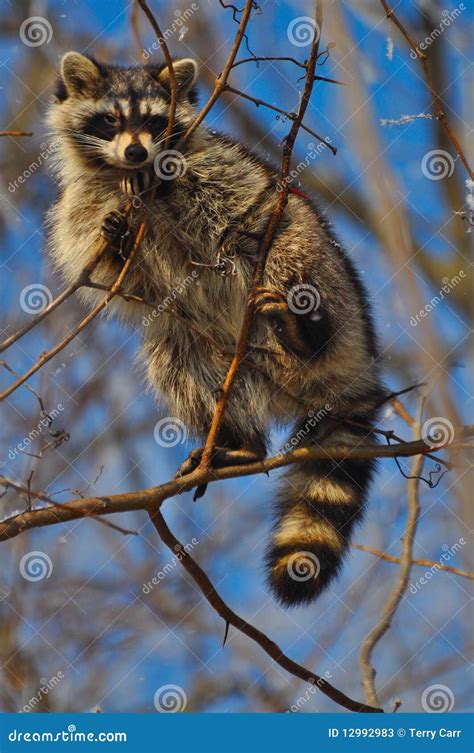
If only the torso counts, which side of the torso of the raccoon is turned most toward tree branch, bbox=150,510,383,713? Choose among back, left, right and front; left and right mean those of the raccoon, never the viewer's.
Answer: left

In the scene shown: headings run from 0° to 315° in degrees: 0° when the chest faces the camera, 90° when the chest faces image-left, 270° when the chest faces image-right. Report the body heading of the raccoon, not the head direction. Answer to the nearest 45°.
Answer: approximately 45°
